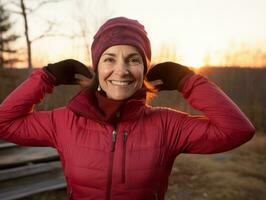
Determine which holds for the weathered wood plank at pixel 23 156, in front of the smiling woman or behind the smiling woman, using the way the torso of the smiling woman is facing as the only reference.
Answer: behind

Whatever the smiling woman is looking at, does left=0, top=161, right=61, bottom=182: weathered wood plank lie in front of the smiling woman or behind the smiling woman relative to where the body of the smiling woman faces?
behind

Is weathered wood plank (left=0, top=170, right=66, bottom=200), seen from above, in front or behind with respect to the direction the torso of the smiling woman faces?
behind

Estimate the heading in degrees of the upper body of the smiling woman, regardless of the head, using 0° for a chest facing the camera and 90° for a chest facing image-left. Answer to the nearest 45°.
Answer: approximately 0°
